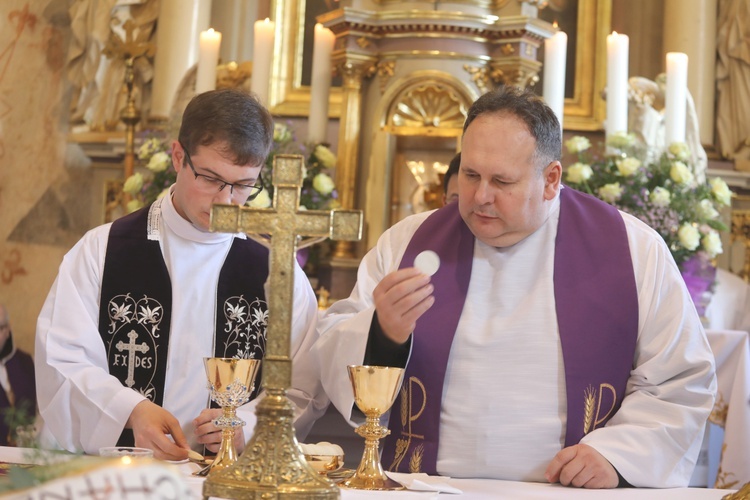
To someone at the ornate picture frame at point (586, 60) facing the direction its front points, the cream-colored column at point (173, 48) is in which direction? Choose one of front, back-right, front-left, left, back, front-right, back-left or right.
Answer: right

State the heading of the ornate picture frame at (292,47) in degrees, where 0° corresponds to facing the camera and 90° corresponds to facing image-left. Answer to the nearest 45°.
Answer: approximately 0°

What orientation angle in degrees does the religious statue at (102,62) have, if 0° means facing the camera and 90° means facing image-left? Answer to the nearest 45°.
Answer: approximately 0°

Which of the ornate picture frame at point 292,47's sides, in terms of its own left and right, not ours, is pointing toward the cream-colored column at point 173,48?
right

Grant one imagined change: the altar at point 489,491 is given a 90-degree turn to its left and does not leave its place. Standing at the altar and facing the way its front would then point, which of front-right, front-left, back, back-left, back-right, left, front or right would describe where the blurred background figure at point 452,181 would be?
left

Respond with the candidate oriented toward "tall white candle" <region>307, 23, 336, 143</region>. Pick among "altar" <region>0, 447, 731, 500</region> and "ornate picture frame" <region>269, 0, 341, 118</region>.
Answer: the ornate picture frame

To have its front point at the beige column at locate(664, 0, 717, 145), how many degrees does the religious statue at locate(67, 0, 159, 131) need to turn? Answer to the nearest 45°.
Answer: approximately 90° to its left

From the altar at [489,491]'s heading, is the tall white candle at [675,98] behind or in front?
behind

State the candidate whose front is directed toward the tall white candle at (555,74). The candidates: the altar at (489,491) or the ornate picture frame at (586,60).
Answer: the ornate picture frame
